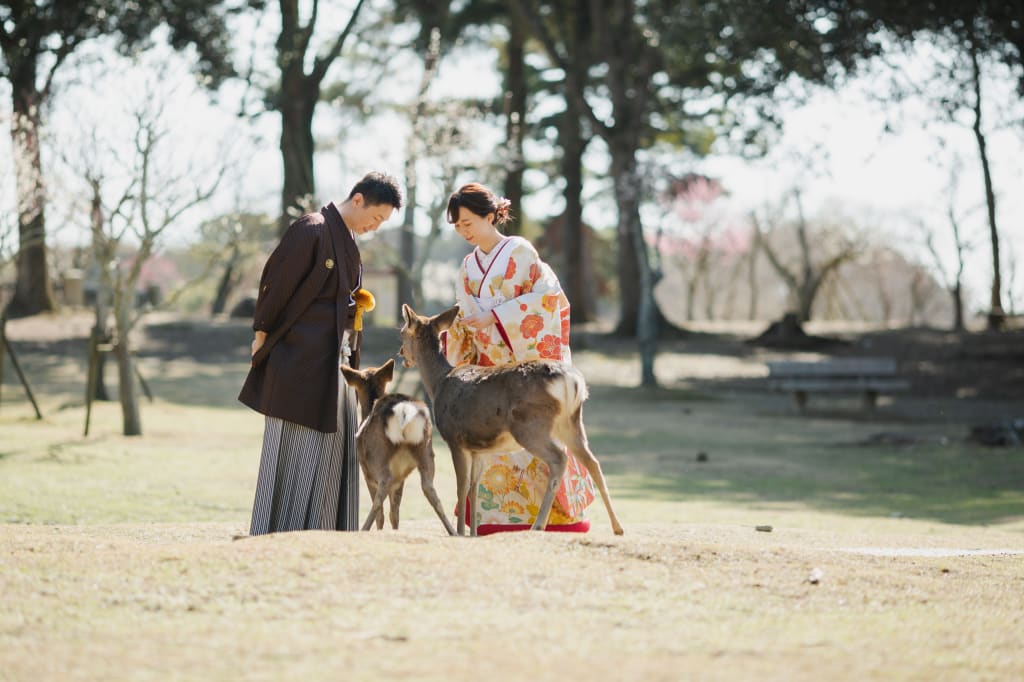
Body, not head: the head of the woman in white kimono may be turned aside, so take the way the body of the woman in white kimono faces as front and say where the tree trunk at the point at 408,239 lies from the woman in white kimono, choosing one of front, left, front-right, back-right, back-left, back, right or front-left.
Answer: back-right

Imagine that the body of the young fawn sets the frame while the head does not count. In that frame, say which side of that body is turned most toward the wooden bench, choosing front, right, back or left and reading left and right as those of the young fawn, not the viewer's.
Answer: front

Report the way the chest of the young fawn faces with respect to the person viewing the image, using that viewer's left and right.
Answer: facing away from the viewer and to the left of the viewer

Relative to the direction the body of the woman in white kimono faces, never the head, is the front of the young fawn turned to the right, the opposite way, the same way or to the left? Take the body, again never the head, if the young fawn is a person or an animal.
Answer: to the right

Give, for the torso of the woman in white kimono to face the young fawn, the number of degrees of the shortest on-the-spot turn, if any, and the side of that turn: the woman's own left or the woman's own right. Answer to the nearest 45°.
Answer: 0° — they already face it

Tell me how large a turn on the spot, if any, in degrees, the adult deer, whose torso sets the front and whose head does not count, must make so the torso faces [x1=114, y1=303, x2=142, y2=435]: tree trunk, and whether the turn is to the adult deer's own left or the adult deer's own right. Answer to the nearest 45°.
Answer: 0° — it already faces it

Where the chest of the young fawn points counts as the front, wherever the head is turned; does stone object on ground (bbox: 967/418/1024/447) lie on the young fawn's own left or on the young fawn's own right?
on the young fawn's own right
